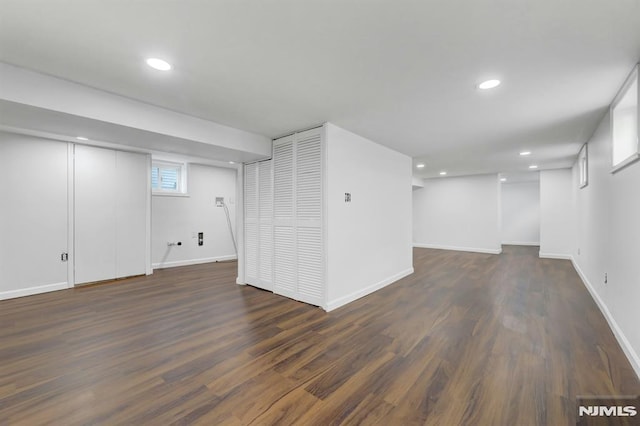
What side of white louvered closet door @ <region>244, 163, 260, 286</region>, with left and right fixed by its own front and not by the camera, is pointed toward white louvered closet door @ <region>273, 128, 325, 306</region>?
left

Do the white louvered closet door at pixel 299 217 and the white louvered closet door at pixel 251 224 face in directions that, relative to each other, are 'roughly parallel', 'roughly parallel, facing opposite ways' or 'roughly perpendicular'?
roughly parallel

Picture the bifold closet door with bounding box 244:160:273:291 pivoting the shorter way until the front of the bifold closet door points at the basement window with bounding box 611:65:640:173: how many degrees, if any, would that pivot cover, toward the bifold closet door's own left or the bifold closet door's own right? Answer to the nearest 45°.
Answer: approximately 90° to the bifold closet door's own left

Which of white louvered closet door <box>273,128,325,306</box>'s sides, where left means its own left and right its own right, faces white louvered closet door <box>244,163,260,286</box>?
right

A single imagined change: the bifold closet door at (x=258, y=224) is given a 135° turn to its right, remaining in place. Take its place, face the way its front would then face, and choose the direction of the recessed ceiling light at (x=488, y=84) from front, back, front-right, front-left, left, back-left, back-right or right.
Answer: back-right

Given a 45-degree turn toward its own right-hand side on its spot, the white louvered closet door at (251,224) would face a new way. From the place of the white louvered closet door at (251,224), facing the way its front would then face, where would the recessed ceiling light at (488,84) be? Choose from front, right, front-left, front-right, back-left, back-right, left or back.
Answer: back-left

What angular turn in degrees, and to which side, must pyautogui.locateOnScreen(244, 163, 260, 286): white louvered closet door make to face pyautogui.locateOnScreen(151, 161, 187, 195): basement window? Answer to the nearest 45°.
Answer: approximately 90° to its right

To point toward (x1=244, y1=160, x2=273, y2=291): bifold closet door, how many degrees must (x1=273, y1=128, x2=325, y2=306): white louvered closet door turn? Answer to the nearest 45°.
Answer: approximately 90° to its right

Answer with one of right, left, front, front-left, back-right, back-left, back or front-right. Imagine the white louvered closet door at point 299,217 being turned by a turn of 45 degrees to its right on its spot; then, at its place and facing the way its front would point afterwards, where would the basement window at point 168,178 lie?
front-right

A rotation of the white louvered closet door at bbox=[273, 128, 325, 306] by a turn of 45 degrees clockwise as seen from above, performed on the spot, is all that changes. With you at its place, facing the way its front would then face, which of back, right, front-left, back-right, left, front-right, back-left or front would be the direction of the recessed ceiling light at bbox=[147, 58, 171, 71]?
front-left

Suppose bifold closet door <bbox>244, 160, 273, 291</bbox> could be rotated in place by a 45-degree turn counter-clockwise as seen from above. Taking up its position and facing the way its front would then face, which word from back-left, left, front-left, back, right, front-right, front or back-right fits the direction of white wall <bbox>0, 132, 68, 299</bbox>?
right

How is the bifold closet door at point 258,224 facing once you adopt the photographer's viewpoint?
facing the viewer and to the left of the viewer

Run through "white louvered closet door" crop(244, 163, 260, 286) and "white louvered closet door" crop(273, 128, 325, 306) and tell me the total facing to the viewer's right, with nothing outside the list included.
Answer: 0

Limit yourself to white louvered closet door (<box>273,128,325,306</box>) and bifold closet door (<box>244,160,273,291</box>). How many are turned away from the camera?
0

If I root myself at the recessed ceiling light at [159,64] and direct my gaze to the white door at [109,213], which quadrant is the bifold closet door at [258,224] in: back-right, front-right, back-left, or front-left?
front-right

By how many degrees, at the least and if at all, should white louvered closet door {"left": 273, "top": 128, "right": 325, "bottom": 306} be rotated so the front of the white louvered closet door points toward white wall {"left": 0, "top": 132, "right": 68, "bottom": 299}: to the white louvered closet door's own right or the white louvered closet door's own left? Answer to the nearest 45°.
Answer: approximately 45° to the white louvered closet door's own right

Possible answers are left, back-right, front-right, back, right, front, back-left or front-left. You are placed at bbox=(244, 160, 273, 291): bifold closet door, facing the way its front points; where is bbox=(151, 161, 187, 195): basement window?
right
